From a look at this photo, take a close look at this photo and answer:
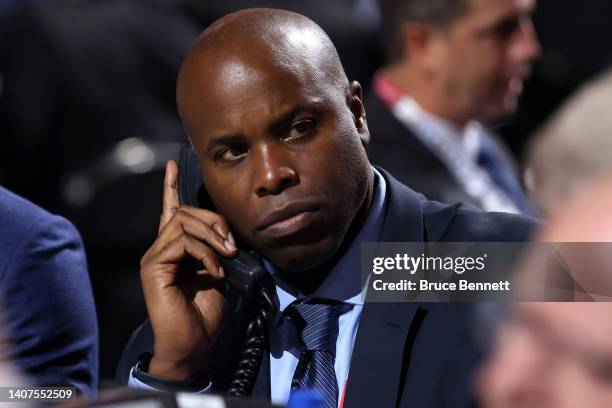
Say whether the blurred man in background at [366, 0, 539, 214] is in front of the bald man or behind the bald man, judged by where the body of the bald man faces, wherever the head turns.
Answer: behind

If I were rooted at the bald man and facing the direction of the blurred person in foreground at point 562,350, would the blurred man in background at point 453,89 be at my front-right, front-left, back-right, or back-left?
back-left

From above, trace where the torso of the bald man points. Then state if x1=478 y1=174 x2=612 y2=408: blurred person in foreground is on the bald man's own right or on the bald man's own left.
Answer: on the bald man's own left

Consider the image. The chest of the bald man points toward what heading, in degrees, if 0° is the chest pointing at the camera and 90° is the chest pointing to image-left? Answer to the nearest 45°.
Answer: approximately 45°
